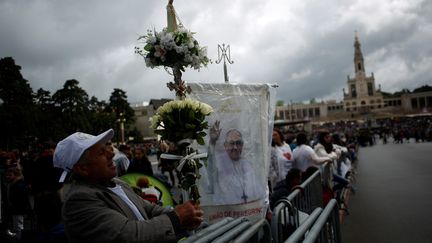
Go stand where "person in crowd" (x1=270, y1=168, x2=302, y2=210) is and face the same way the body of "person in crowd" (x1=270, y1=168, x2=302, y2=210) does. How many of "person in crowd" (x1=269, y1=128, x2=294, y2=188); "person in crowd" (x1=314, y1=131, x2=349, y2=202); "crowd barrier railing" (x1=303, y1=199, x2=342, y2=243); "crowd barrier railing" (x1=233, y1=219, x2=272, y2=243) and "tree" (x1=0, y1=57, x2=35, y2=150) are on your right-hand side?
2

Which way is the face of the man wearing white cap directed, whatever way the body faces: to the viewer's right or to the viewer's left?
to the viewer's right

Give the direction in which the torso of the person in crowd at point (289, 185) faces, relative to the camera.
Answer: to the viewer's right

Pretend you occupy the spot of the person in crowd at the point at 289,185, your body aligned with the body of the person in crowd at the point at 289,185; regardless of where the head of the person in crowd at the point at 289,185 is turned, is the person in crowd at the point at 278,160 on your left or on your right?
on your left

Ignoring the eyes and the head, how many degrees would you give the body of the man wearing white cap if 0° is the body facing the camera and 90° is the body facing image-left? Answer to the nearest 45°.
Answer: approximately 270°

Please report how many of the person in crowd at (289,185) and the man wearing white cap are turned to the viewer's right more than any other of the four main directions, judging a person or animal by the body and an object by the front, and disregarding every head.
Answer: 2

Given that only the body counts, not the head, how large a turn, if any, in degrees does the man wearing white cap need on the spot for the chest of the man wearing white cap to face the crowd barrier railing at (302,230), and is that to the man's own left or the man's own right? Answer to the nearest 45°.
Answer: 0° — they already face it

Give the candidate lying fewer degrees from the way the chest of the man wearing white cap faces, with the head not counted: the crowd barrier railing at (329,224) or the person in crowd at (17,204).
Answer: the crowd barrier railing
